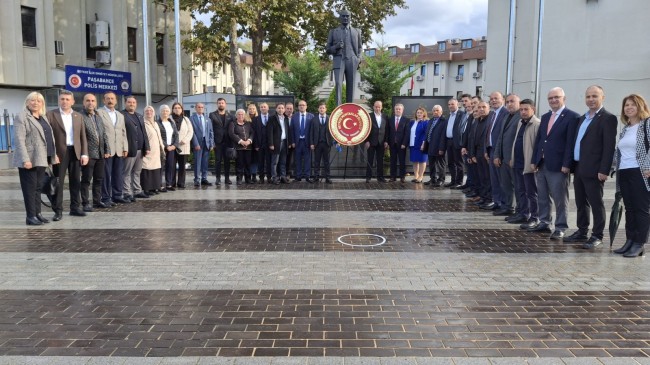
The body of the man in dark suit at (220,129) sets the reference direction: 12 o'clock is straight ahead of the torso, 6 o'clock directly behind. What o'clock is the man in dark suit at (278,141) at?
the man in dark suit at (278,141) is roughly at 9 o'clock from the man in dark suit at (220,129).

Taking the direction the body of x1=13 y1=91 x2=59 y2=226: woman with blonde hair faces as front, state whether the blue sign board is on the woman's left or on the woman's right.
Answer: on the woman's left

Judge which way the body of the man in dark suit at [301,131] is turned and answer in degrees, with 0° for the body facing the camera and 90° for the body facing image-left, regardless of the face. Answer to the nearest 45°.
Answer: approximately 0°

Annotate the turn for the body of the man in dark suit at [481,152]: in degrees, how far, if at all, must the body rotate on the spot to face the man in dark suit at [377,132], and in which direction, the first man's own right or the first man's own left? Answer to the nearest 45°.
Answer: approximately 90° to the first man's own right

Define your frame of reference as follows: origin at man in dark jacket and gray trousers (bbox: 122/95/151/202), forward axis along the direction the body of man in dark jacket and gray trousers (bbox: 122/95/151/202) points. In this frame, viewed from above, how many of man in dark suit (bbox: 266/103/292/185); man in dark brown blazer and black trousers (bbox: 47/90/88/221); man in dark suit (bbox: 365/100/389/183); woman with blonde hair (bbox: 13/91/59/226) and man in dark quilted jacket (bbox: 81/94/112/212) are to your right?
3

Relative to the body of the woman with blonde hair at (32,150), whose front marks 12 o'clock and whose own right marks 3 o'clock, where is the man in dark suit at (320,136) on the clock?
The man in dark suit is roughly at 10 o'clock from the woman with blonde hair.

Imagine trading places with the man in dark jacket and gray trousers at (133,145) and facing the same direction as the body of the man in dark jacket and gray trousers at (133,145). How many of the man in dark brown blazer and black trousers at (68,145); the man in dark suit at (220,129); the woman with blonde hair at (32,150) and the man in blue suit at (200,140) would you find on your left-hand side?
2
